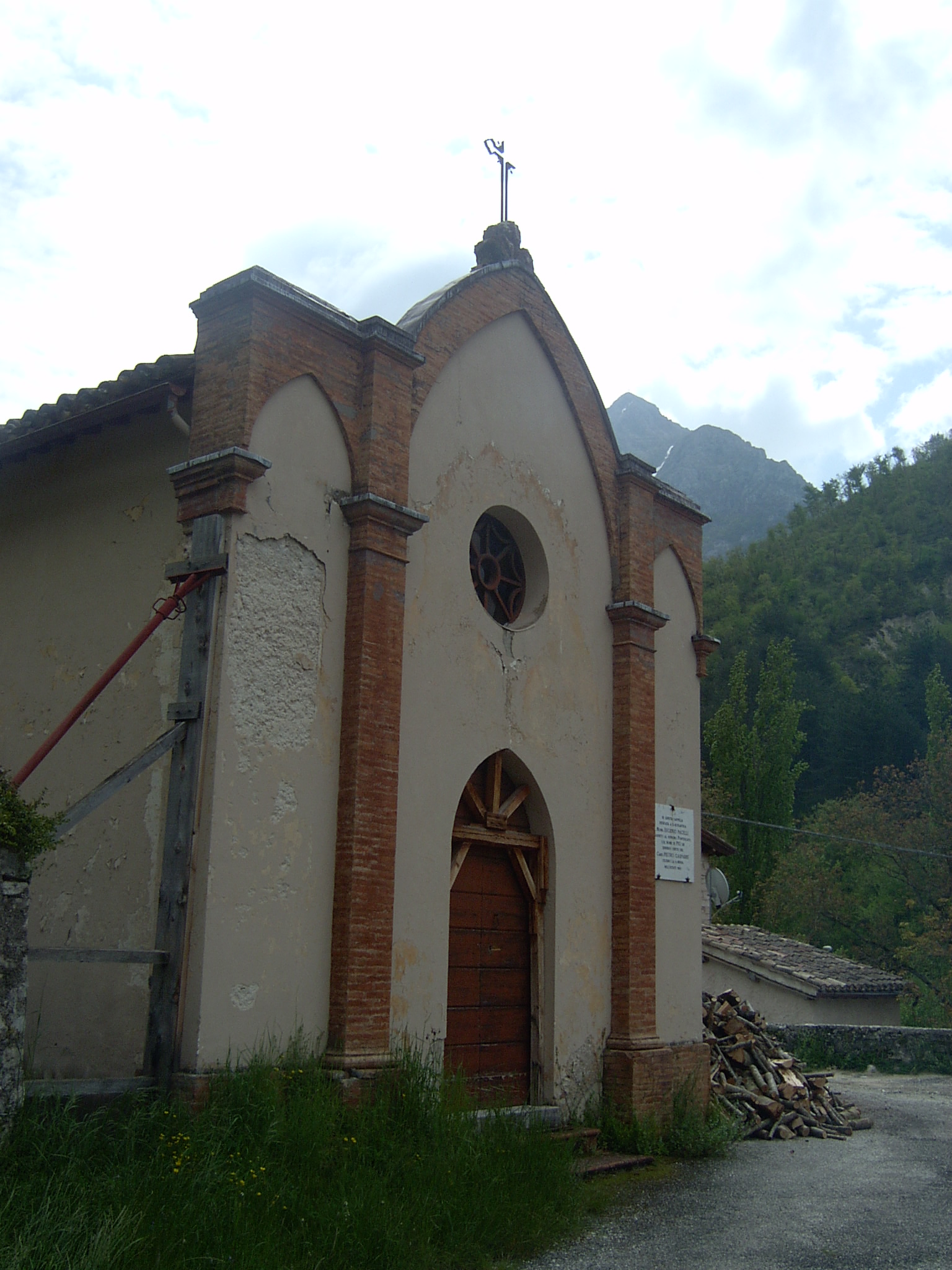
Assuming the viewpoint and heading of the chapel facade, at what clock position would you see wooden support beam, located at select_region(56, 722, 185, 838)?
The wooden support beam is roughly at 3 o'clock from the chapel facade.

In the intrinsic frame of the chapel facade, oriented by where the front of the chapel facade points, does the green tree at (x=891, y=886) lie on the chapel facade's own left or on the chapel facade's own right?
on the chapel facade's own left

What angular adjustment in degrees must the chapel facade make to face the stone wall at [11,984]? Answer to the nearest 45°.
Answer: approximately 90° to its right

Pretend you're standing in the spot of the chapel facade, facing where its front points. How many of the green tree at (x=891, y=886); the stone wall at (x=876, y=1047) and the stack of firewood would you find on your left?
3

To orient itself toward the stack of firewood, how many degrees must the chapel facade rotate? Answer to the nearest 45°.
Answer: approximately 90° to its left

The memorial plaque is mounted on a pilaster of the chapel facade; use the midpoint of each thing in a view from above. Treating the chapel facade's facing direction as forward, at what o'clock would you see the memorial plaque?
The memorial plaque is roughly at 9 o'clock from the chapel facade.

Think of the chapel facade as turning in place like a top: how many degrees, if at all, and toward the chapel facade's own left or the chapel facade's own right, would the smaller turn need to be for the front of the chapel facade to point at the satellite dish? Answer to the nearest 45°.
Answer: approximately 90° to the chapel facade's own left

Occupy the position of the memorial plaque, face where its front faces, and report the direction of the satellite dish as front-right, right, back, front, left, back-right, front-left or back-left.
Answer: back-left
